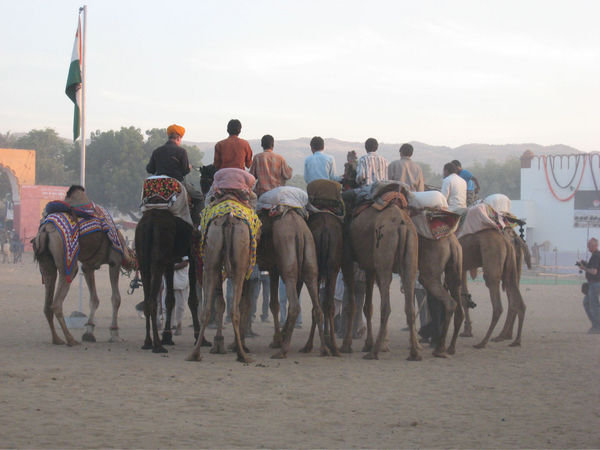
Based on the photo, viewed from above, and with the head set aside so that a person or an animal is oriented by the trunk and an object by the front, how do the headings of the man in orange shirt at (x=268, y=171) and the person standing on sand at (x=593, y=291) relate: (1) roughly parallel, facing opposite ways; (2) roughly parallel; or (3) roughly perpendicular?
roughly perpendicular

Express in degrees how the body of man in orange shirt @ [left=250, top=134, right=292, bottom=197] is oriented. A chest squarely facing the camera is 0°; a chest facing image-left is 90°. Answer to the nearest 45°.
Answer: approximately 180°

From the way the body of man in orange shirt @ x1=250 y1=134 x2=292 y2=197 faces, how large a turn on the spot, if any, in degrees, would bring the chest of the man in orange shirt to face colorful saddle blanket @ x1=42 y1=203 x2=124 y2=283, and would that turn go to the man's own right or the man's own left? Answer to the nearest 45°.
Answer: approximately 90° to the man's own left

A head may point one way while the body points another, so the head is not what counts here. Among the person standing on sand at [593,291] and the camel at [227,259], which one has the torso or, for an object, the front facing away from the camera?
the camel

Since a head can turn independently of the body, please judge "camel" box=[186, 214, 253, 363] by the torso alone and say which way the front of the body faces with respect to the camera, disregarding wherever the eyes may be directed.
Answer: away from the camera

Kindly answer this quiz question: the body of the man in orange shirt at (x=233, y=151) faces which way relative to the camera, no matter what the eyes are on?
away from the camera

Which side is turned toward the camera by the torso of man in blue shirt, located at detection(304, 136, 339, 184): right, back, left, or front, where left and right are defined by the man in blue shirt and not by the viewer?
back

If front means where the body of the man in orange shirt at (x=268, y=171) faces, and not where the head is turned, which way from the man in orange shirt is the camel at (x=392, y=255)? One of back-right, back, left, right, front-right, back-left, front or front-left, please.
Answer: back-right

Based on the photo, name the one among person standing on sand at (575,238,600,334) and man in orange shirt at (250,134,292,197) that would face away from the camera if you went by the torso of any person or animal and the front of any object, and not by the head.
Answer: the man in orange shirt
